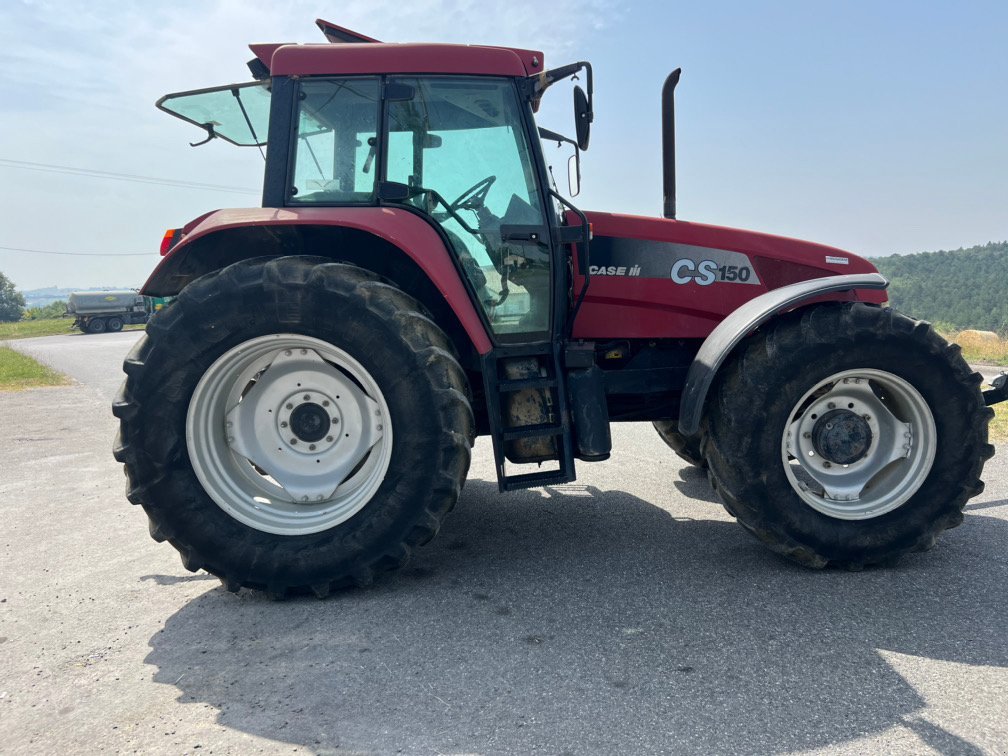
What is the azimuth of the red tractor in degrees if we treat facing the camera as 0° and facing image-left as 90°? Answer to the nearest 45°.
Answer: approximately 270°

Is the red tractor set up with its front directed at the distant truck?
no
